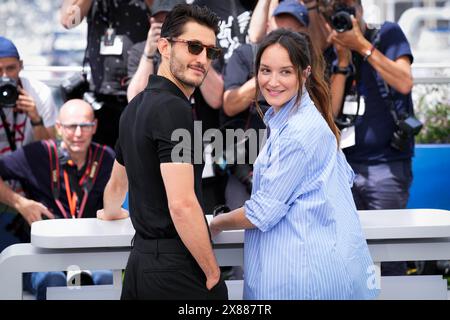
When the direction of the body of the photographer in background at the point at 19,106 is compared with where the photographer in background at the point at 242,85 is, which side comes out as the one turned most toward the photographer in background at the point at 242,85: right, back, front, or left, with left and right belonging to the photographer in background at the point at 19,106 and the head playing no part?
left

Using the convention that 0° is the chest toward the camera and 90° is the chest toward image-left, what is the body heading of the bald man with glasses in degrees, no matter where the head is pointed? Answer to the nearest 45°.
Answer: approximately 0°

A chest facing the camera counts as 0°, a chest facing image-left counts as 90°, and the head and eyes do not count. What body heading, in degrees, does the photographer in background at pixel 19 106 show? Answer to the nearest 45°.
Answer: approximately 0°

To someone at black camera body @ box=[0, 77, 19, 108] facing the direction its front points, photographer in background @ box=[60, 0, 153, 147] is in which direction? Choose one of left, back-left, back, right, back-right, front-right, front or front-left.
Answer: left

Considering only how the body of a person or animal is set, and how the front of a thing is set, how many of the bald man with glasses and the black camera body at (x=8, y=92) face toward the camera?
2

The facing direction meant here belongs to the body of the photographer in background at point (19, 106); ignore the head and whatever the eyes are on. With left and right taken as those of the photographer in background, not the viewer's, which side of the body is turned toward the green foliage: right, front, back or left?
left

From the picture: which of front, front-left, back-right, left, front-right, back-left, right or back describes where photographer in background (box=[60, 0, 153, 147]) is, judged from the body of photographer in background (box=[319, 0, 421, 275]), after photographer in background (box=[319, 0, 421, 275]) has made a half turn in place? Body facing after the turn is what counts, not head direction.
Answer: back-left
